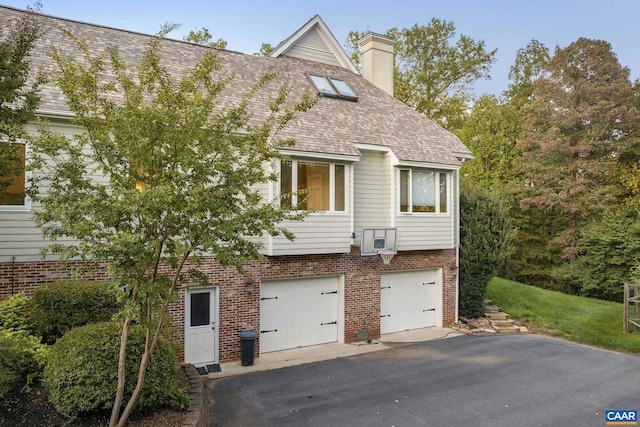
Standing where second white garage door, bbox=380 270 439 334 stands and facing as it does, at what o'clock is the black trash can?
The black trash can is roughly at 3 o'clock from the second white garage door.

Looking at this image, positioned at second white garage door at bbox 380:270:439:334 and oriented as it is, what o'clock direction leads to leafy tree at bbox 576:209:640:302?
The leafy tree is roughly at 9 o'clock from the second white garage door.

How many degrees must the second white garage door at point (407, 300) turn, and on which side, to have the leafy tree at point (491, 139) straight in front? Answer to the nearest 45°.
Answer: approximately 135° to its left

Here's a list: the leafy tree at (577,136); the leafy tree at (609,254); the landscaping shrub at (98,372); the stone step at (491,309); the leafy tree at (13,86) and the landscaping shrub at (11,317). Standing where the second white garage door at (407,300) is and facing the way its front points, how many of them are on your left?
3

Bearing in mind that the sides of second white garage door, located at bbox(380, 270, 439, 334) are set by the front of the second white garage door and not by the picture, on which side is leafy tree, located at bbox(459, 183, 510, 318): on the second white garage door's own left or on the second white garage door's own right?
on the second white garage door's own left

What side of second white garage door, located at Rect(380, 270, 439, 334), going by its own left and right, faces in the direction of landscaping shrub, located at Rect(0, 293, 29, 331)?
right

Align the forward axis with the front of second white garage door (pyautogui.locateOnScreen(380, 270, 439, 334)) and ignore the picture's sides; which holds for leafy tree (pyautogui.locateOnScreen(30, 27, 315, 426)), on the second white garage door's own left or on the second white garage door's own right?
on the second white garage door's own right

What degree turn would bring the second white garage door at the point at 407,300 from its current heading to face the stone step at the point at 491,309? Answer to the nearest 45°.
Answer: approximately 90° to its left

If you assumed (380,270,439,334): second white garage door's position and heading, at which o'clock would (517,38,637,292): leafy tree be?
The leafy tree is roughly at 9 o'clock from the second white garage door.

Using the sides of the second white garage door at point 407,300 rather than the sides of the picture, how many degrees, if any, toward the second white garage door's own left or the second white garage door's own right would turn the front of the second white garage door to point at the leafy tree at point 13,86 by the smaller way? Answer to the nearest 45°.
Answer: approximately 90° to the second white garage door's own right
